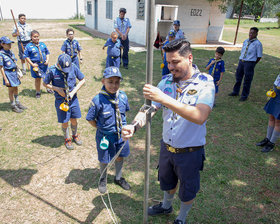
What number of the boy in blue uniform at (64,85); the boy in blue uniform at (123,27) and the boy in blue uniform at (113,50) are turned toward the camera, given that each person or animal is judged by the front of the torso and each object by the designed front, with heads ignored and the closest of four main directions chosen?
3

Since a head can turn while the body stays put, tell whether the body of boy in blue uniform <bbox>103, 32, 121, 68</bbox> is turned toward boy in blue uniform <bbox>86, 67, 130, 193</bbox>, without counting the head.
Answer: yes

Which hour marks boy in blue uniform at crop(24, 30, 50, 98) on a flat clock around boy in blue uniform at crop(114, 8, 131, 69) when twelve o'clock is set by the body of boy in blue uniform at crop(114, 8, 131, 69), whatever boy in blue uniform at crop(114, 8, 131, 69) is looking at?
boy in blue uniform at crop(24, 30, 50, 98) is roughly at 1 o'clock from boy in blue uniform at crop(114, 8, 131, 69).

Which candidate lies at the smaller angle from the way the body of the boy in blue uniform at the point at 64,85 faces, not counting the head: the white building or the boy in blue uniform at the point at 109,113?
the boy in blue uniform

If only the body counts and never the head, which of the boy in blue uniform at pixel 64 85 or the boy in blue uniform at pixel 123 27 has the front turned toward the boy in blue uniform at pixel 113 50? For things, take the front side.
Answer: the boy in blue uniform at pixel 123 27

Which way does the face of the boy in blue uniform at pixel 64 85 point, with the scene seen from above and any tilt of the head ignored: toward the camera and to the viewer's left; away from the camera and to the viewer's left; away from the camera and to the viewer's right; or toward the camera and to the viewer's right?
toward the camera and to the viewer's right

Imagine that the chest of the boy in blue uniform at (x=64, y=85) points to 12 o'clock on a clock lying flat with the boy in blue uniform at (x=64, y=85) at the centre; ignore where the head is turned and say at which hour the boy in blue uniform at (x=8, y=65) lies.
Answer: the boy in blue uniform at (x=8, y=65) is roughly at 5 o'clock from the boy in blue uniform at (x=64, y=85).

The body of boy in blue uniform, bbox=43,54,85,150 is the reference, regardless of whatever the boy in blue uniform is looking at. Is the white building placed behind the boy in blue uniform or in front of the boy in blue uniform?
behind

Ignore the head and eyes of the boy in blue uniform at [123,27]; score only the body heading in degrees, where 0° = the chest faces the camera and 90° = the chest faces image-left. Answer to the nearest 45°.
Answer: approximately 0°

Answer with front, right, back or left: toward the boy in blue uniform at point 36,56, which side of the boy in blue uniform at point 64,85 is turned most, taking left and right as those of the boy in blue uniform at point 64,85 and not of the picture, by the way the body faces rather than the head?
back

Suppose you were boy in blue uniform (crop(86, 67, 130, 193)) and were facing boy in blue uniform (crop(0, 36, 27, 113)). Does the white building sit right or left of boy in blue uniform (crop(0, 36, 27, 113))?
right

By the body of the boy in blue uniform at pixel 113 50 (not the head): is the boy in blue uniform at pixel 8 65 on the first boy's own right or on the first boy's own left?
on the first boy's own right
